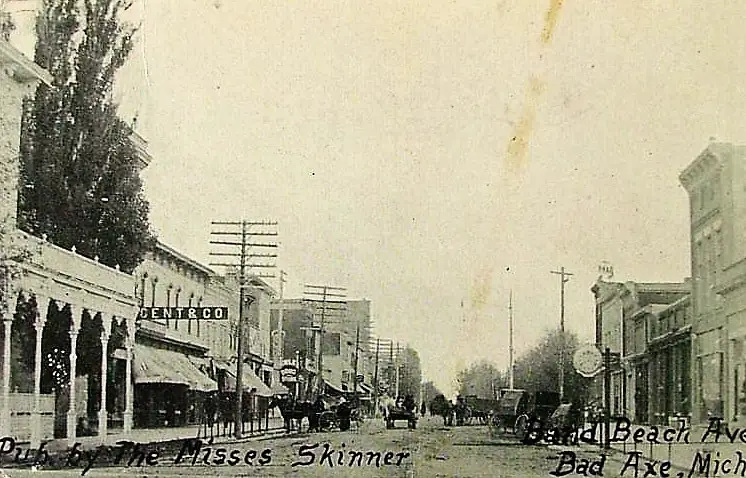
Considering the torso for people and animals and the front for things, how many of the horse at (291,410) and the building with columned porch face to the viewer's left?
1

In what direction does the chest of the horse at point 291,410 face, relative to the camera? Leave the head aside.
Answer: to the viewer's left

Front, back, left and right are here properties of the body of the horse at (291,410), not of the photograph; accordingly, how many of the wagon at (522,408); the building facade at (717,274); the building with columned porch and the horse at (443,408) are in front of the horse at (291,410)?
1

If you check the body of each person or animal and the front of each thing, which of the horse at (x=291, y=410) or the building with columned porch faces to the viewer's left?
the horse

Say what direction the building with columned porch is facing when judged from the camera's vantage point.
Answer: facing the viewer and to the right of the viewer
